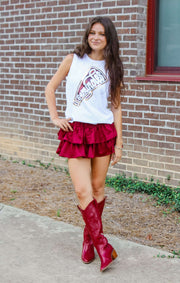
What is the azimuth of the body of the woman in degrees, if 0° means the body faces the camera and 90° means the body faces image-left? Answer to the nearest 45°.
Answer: approximately 0°

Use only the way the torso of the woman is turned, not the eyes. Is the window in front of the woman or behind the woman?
behind
